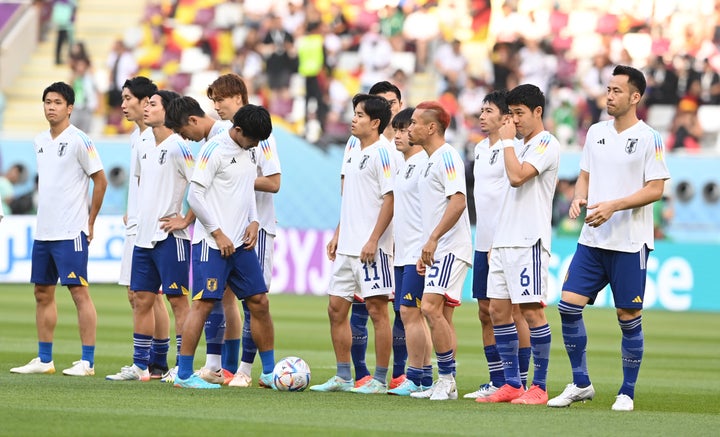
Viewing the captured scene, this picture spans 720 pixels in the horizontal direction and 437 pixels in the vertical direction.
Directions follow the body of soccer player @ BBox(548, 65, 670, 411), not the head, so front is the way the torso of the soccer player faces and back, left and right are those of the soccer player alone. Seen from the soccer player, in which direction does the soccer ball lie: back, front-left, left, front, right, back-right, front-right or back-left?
front-right

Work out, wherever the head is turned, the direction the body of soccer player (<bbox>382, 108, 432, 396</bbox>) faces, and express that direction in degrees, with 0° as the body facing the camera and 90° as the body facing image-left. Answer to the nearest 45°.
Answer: approximately 45°

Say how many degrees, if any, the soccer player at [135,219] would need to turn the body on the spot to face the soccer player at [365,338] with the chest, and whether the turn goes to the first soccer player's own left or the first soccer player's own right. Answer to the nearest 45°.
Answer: approximately 90° to the first soccer player's own left

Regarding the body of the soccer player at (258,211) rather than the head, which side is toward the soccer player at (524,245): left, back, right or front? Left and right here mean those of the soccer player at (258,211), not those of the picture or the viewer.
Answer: left

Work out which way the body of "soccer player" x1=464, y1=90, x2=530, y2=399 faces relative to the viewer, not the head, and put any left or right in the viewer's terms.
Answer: facing the viewer and to the left of the viewer

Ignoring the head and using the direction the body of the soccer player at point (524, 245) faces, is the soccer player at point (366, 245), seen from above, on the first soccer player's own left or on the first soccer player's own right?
on the first soccer player's own right

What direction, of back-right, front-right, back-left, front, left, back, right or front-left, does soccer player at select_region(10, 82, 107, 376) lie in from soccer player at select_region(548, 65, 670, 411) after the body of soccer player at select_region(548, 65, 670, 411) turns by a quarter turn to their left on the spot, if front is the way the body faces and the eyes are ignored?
back-right

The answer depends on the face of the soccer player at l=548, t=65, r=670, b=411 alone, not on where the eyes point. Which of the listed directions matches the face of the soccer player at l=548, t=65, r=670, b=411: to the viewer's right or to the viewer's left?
to the viewer's left

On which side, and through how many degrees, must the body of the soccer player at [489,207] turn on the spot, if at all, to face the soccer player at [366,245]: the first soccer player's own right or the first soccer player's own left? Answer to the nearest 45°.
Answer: approximately 45° to the first soccer player's own right
